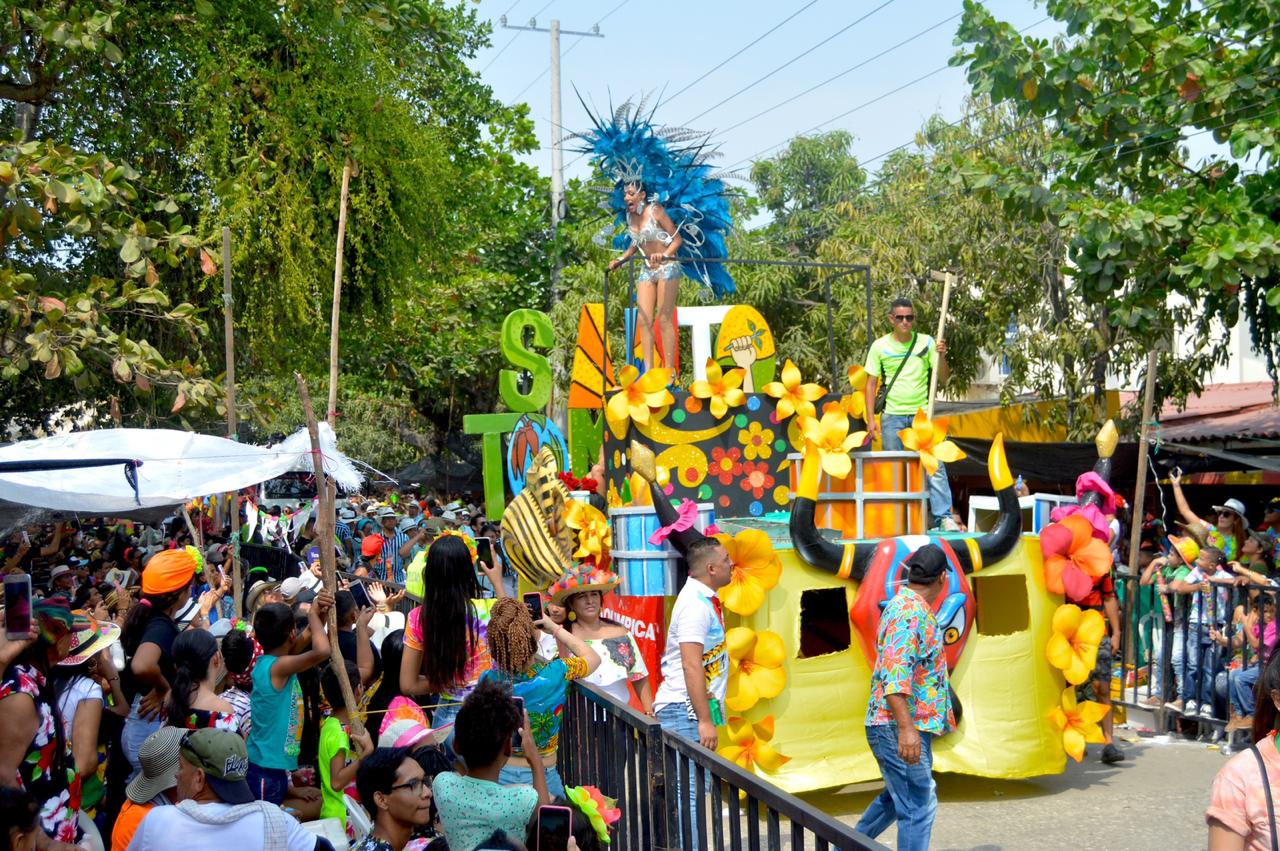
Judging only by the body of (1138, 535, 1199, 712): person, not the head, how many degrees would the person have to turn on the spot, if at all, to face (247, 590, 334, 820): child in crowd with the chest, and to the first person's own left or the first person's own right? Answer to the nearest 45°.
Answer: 0° — they already face them

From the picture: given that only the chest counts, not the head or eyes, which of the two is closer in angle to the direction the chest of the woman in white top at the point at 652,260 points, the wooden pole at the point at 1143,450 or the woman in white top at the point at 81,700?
the woman in white top

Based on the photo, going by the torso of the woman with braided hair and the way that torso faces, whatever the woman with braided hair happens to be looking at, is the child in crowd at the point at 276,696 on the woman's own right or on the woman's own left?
on the woman's own left

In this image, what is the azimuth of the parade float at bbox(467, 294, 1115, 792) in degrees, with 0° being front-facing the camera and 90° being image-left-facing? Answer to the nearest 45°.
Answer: approximately 315°

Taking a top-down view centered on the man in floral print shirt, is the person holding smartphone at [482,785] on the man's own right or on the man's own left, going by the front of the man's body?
on the man's own right

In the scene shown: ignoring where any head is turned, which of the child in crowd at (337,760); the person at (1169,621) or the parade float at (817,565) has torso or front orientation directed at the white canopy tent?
the person

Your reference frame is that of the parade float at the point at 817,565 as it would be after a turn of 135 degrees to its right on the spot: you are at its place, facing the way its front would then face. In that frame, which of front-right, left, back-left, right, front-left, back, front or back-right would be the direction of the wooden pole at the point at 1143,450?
back-right

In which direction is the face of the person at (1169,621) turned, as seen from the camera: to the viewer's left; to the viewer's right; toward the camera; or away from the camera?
to the viewer's left

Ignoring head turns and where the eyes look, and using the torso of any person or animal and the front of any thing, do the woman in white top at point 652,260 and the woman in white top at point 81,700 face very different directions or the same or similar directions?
very different directions

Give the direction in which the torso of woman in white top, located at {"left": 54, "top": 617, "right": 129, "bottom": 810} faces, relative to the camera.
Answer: to the viewer's right

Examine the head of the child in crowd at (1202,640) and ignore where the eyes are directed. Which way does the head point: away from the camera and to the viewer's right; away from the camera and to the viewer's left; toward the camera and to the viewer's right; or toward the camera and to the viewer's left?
toward the camera and to the viewer's left

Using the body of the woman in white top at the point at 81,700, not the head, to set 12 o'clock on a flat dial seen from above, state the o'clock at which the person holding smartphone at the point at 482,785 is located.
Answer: The person holding smartphone is roughly at 2 o'clock from the woman in white top.

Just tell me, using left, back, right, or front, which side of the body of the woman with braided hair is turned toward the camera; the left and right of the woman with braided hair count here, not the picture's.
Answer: back

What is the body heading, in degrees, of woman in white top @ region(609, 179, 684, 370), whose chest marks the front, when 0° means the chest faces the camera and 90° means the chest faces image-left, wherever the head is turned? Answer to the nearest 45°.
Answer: approximately 45°

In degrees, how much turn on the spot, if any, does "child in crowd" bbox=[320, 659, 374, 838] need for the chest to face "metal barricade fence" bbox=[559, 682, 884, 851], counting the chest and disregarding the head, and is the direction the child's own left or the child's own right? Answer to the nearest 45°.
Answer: approximately 45° to the child's own right
